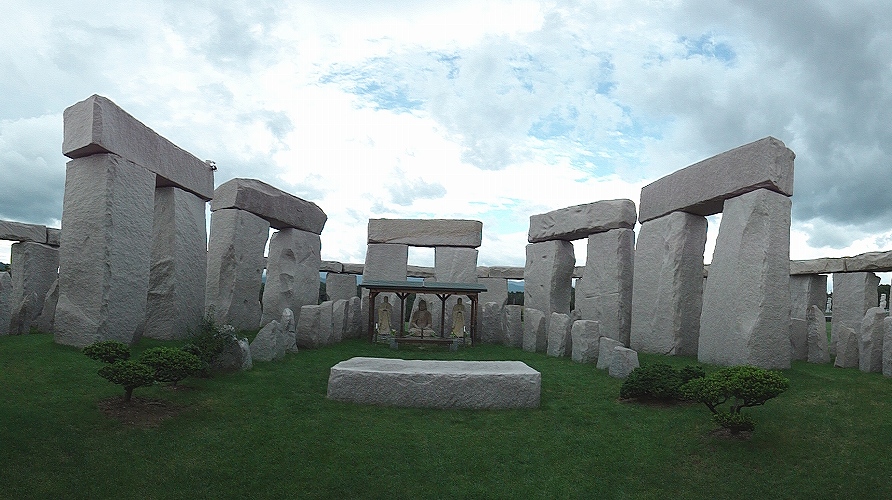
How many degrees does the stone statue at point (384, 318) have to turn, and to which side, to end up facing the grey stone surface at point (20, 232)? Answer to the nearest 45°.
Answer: approximately 90° to its right

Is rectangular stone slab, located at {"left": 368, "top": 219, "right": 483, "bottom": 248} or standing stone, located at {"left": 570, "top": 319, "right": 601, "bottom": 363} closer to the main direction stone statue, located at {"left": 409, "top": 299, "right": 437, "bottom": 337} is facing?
the standing stone

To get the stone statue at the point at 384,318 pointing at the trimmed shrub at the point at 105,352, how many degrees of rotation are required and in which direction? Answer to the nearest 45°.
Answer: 0° — it already faces it

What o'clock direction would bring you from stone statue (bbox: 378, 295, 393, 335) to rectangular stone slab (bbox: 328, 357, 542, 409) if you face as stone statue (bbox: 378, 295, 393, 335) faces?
The rectangular stone slab is roughly at 12 o'clock from the stone statue.

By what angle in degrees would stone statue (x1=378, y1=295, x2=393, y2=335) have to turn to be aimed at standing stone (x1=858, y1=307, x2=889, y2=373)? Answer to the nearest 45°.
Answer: approximately 45° to its left

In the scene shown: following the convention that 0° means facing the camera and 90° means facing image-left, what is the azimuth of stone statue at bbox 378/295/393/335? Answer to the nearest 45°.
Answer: approximately 0°

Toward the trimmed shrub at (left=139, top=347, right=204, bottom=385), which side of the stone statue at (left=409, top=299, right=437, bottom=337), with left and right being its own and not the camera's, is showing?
front

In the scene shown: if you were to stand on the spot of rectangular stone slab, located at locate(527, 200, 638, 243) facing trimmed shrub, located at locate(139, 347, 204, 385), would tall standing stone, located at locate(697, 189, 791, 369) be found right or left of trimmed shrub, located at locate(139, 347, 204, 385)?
left

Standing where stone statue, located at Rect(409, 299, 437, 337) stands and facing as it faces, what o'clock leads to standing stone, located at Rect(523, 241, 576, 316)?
The standing stone is roughly at 9 o'clock from the stone statue.

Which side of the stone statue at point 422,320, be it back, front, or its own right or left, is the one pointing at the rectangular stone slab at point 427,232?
back

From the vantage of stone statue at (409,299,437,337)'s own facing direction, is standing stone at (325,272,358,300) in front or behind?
behind
